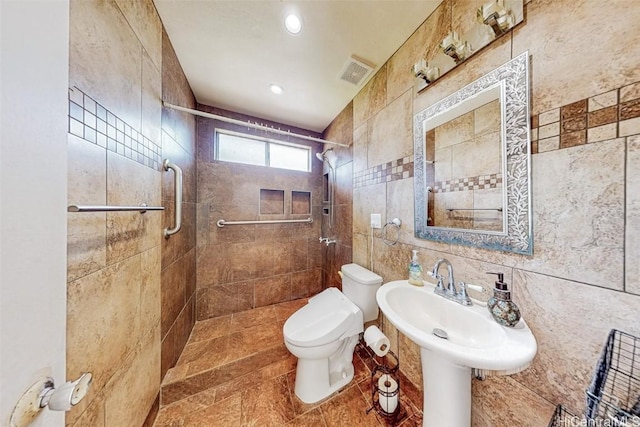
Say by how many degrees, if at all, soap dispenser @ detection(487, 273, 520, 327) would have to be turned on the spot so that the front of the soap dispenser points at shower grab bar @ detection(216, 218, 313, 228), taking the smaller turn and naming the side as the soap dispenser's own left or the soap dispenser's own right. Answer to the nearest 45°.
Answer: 0° — it already faces it

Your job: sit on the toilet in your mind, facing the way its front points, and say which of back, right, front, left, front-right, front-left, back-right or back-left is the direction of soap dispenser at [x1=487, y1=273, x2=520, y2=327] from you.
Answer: left

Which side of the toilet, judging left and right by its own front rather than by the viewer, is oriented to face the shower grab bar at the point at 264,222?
right

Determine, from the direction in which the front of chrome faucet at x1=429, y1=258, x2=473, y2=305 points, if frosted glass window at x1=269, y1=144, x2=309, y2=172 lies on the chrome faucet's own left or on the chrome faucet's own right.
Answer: on the chrome faucet's own right

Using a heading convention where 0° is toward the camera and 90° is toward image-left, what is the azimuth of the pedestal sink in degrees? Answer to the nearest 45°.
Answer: approximately 45°

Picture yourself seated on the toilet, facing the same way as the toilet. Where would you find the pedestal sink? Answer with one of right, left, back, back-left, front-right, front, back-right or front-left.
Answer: left

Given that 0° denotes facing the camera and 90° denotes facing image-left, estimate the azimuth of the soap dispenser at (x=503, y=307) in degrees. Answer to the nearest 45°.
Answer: approximately 90°

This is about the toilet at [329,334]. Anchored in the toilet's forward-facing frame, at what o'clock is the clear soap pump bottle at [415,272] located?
The clear soap pump bottle is roughly at 8 o'clock from the toilet.
